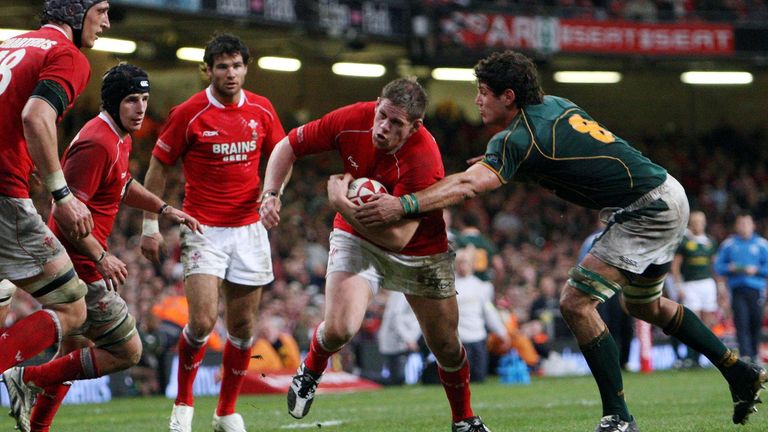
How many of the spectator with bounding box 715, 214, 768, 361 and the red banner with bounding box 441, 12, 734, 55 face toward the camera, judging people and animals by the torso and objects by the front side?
2

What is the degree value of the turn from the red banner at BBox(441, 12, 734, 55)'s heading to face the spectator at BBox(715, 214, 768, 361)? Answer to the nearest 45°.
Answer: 0° — it already faces them

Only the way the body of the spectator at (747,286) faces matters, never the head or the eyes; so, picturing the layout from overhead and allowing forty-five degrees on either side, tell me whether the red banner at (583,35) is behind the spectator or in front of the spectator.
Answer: behind

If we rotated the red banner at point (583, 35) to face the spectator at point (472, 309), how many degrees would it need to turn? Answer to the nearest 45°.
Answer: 0° — it already faces them

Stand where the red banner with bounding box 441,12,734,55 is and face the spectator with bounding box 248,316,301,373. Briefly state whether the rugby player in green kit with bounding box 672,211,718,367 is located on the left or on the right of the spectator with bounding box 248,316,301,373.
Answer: left

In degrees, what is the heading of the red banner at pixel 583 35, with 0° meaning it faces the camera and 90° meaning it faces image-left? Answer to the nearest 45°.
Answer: approximately 0°

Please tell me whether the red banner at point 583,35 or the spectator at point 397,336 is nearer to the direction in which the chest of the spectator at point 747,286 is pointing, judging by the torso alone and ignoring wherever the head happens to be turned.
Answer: the spectator

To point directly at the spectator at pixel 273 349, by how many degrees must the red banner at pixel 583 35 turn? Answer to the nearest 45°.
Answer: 0° — it already faces them

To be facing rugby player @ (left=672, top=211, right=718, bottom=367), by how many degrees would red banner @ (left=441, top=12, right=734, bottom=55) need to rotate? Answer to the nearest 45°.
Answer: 0° — it already faces them
